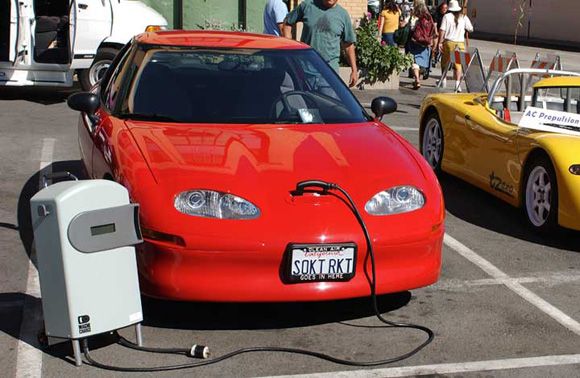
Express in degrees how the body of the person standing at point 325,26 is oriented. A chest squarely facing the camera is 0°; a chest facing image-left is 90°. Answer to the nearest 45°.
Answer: approximately 0°

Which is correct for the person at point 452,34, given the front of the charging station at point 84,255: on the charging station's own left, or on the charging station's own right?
on the charging station's own left

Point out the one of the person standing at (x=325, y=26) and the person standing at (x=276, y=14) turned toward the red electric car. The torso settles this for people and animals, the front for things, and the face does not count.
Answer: the person standing at (x=325, y=26)

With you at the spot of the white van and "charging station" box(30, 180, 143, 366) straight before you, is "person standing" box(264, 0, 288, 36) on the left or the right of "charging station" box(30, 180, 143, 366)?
left

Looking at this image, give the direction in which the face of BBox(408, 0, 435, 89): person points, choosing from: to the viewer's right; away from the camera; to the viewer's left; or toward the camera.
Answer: away from the camera

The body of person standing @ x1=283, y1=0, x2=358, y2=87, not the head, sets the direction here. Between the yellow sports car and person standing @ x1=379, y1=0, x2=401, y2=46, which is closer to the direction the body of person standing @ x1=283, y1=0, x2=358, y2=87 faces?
the yellow sports car

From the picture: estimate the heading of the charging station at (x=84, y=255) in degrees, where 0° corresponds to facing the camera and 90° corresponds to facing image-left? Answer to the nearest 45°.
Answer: approximately 315°

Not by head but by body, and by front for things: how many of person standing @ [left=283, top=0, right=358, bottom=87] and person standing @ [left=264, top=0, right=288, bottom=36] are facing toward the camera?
1
